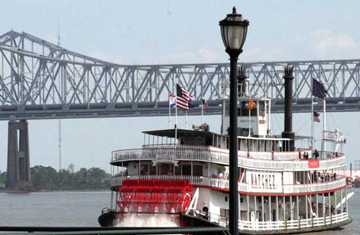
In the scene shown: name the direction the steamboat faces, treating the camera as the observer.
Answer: facing away from the viewer and to the right of the viewer
